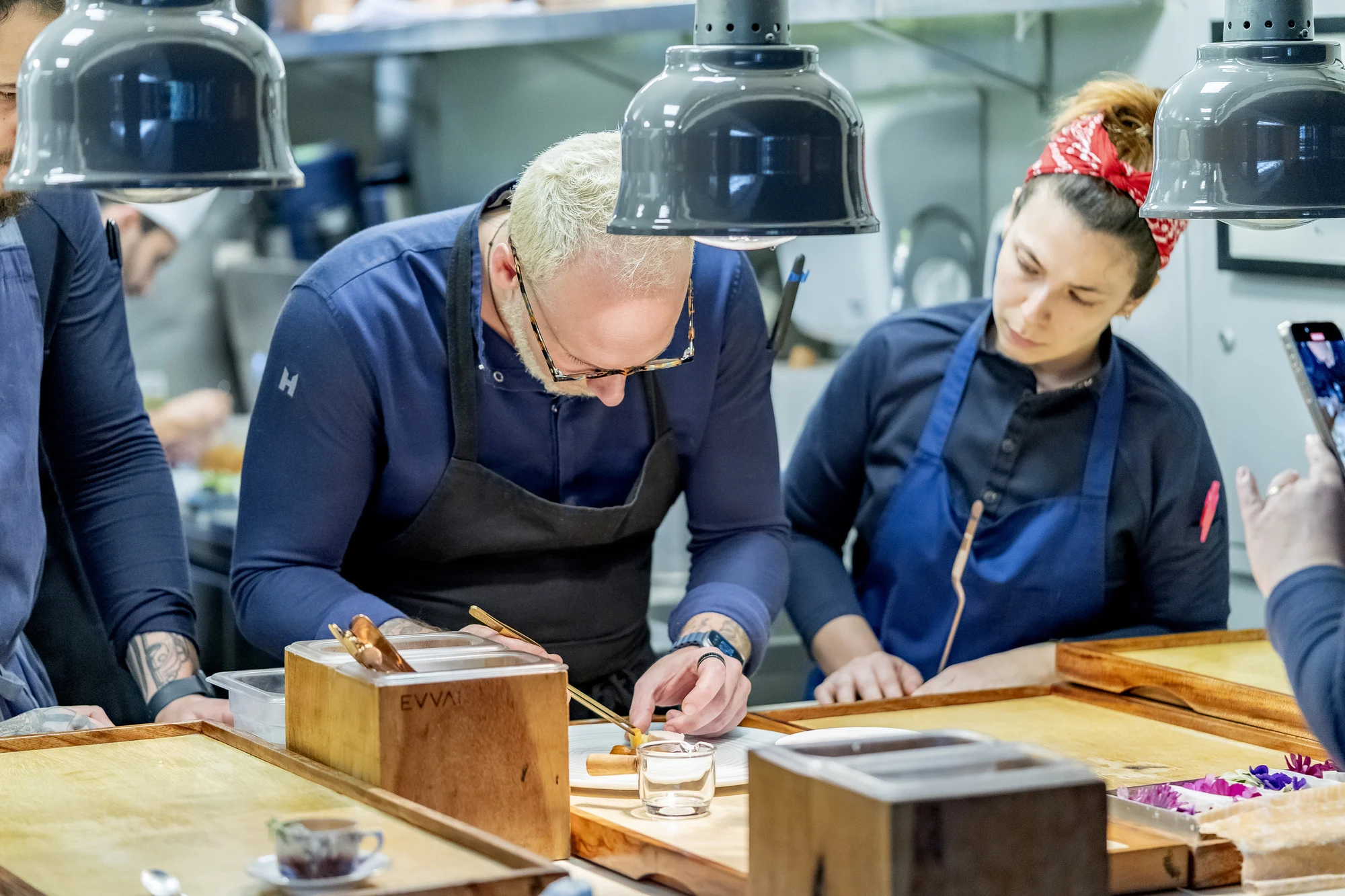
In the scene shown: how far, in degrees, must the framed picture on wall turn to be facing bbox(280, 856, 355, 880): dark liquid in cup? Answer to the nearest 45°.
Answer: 0° — it already faces it

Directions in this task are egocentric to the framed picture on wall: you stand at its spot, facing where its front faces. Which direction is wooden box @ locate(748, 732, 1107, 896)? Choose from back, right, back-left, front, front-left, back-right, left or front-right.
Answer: front

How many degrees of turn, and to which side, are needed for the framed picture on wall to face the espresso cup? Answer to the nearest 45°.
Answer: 0° — it already faces it

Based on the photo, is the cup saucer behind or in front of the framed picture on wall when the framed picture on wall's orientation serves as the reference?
in front

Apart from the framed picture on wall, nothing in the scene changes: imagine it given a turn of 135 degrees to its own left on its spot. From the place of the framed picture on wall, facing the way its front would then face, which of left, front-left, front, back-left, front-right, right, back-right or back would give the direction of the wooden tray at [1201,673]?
back-right

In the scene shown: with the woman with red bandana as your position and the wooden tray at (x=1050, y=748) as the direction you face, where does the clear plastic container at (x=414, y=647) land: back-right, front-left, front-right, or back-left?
front-right

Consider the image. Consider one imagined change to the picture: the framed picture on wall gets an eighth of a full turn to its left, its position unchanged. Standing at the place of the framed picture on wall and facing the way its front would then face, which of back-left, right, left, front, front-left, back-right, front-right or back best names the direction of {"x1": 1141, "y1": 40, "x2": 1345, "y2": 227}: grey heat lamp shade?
front-right

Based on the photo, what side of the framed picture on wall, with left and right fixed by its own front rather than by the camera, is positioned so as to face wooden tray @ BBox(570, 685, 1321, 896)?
front

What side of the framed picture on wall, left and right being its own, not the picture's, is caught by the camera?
front

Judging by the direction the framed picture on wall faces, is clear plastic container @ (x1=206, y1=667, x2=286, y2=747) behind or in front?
in front

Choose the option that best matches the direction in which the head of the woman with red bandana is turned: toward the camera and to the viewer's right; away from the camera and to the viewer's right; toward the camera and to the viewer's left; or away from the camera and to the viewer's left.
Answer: toward the camera and to the viewer's left

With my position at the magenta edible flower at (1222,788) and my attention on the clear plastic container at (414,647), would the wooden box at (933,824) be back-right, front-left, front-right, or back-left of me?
front-left

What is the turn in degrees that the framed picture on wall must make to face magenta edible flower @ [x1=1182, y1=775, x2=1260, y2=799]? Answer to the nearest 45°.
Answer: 0° — it already faces it

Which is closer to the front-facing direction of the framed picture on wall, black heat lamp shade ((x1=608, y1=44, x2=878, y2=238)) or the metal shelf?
the black heat lamp shade
